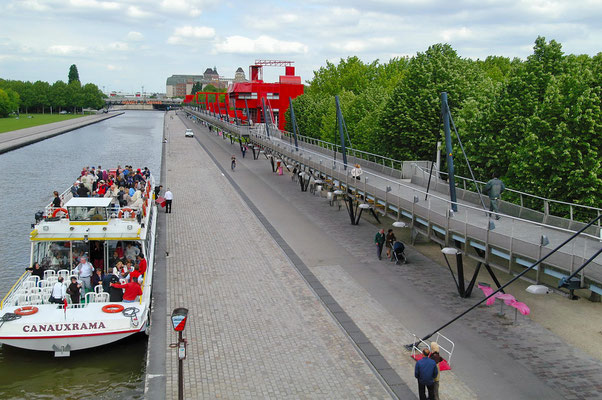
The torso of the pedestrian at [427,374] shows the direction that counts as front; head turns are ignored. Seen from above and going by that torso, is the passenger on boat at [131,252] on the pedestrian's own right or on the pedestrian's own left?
on the pedestrian's own left

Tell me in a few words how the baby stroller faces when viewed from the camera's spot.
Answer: facing the viewer and to the right of the viewer

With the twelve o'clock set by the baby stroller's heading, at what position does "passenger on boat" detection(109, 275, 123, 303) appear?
The passenger on boat is roughly at 3 o'clock from the baby stroller.

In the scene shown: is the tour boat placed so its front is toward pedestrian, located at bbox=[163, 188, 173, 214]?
no

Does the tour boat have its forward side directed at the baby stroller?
no

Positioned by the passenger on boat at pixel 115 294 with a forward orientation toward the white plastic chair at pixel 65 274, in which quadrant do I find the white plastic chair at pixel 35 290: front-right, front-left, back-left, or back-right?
front-left

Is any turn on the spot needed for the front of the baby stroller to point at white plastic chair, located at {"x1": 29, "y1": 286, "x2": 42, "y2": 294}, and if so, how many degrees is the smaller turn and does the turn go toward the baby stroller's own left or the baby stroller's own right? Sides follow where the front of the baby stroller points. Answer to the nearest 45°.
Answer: approximately 90° to the baby stroller's own right

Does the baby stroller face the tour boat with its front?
no

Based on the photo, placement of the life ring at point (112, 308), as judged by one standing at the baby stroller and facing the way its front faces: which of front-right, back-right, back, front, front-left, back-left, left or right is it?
right

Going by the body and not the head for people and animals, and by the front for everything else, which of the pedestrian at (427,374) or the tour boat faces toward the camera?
the tour boat

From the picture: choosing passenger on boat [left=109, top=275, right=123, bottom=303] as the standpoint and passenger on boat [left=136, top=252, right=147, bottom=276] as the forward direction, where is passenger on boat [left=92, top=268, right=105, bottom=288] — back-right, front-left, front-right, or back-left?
front-left

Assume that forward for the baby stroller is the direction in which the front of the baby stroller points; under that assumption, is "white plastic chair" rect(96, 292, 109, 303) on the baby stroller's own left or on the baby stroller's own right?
on the baby stroller's own right

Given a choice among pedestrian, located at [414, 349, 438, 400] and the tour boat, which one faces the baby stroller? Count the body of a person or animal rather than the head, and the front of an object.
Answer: the pedestrian

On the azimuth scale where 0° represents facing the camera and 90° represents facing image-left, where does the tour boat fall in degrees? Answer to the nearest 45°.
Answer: approximately 0°

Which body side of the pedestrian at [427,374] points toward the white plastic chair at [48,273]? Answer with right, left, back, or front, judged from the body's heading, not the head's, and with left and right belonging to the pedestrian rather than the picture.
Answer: left

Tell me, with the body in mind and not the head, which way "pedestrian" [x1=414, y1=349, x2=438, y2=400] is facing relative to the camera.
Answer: away from the camera

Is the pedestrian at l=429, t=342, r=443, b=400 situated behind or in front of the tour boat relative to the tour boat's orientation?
in front
